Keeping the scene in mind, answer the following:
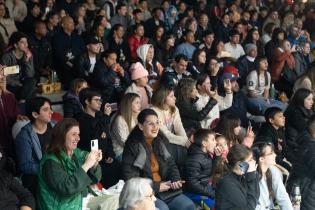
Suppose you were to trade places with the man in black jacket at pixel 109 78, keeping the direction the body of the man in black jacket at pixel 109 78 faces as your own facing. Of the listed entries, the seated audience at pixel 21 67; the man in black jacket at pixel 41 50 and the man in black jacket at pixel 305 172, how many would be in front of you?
1

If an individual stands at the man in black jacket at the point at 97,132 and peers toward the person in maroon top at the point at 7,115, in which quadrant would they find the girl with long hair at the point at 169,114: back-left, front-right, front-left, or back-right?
back-right

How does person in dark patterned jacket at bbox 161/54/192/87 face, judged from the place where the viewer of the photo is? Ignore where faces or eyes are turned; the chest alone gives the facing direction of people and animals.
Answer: facing the viewer and to the right of the viewer

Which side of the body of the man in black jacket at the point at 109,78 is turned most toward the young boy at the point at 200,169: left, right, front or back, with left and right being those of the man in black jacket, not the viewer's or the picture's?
front

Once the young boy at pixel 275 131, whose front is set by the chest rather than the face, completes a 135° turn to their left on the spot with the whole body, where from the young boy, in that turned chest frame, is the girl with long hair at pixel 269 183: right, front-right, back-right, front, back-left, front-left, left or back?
back
